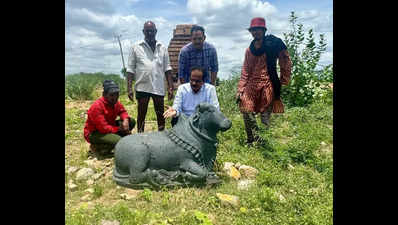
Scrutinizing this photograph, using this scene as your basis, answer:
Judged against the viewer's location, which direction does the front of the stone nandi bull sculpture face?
facing to the right of the viewer

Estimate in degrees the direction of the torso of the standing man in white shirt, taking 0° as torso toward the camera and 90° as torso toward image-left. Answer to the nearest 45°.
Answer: approximately 0°

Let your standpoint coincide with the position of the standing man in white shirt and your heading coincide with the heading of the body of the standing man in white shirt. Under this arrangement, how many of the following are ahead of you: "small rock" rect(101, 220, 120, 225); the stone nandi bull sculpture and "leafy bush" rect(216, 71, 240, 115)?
2

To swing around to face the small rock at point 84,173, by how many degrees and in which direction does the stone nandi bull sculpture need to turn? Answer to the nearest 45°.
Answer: approximately 180°

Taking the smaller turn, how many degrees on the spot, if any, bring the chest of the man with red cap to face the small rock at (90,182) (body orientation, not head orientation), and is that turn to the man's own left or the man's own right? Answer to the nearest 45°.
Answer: approximately 45° to the man's own right
